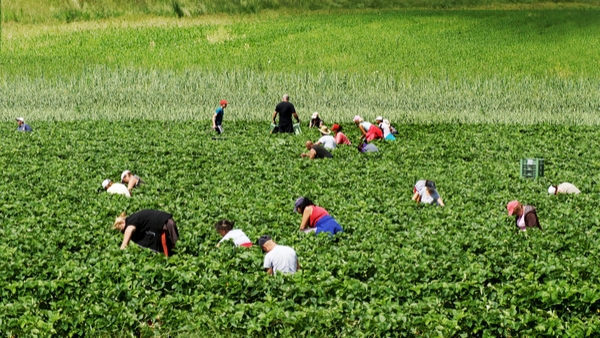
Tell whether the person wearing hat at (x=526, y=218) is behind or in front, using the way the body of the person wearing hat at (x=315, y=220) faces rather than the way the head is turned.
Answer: behind

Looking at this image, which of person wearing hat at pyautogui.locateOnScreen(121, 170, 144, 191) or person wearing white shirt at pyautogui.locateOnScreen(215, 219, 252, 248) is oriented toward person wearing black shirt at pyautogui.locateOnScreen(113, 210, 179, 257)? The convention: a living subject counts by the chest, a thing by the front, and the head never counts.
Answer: person wearing white shirt at pyautogui.locateOnScreen(215, 219, 252, 248)

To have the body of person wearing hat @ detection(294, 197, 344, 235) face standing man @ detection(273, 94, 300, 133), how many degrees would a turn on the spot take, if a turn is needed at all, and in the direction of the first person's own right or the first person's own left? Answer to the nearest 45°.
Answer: approximately 90° to the first person's own right

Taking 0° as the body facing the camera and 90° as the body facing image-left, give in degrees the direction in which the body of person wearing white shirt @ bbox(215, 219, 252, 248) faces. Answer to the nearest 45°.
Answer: approximately 90°

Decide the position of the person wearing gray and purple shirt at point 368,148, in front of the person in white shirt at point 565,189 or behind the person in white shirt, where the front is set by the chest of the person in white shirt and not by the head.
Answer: in front

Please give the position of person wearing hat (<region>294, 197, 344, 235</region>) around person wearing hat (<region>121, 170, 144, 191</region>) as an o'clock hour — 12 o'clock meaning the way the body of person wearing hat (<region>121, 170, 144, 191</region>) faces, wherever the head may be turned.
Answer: person wearing hat (<region>294, 197, 344, 235</region>) is roughly at 8 o'clock from person wearing hat (<region>121, 170, 144, 191</region>).

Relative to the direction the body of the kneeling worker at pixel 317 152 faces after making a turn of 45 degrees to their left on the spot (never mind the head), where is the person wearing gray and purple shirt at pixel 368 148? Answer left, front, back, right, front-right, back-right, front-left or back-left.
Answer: back

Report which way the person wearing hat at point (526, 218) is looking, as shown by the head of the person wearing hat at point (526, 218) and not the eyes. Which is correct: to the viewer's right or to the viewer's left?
to the viewer's left

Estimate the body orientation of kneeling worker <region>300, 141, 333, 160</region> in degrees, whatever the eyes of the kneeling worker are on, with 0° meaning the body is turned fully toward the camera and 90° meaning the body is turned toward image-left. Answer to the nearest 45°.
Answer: approximately 90°

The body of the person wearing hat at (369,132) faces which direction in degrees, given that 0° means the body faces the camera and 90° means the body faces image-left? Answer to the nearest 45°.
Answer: approximately 90°

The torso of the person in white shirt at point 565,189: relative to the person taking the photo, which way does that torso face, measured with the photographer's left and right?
facing to the left of the viewer

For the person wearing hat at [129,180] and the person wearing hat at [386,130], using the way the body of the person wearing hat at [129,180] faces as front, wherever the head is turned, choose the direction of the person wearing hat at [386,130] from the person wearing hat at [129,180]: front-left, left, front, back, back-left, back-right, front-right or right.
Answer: back-right
